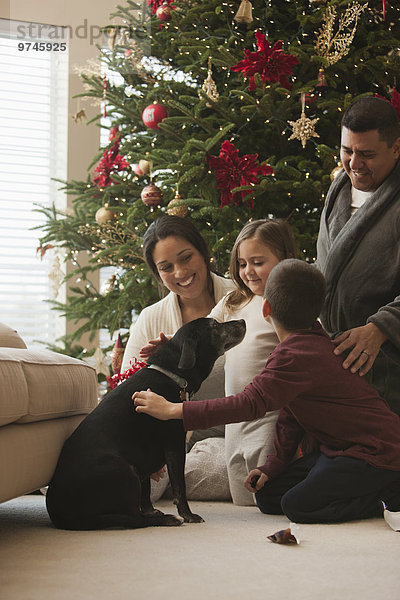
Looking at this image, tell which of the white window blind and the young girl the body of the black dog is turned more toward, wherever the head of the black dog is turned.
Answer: the young girl

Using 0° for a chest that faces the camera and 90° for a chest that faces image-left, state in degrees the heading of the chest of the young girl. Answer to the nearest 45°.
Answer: approximately 45°

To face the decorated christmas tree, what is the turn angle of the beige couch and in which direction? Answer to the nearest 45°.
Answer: approximately 90° to its left

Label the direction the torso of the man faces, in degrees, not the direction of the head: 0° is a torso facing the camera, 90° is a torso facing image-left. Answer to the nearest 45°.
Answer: approximately 45°

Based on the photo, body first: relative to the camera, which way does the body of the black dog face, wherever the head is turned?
to the viewer's right

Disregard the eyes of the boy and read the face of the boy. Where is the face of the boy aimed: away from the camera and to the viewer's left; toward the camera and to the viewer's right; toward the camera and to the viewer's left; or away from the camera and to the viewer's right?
away from the camera and to the viewer's left

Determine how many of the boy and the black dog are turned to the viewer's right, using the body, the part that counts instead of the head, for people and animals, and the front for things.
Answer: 1

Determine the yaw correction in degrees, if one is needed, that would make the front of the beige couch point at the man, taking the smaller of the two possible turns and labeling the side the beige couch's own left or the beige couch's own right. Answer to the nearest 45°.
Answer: approximately 45° to the beige couch's own left

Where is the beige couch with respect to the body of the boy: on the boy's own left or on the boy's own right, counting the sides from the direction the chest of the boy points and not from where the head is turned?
on the boy's own left

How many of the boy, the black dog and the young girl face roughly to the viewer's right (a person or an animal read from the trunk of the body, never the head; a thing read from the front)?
1

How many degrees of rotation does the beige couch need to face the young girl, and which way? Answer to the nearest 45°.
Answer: approximately 90° to its left

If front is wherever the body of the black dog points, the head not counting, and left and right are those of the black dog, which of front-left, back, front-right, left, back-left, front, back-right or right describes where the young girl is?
front-left

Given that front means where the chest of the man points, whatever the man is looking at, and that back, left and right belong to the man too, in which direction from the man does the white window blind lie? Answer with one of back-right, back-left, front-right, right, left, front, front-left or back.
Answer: right
